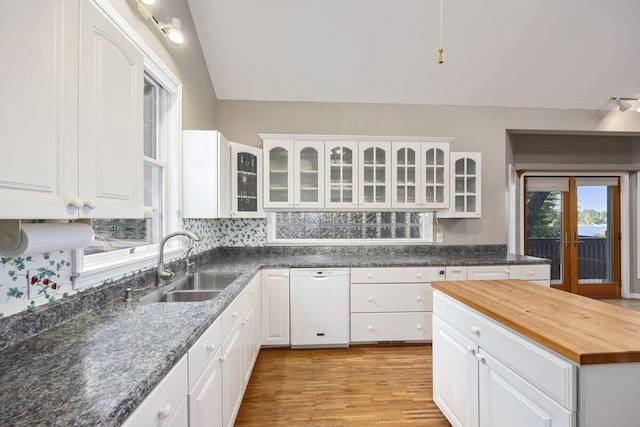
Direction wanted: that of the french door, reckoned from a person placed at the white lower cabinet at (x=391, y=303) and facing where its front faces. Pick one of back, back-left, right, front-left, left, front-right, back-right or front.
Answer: back-left

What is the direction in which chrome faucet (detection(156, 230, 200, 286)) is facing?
to the viewer's right

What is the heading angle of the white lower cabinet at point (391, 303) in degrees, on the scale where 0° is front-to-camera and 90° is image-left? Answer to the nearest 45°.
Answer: approximately 0°

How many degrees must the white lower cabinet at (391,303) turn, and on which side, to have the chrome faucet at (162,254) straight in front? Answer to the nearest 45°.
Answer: approximately 45° to its right

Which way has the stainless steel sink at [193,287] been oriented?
to the viewer's right

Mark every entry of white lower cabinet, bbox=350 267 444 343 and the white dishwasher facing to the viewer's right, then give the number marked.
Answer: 0

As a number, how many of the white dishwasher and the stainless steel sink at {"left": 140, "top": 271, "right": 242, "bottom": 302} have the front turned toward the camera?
1

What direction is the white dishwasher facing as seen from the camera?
toward the camera

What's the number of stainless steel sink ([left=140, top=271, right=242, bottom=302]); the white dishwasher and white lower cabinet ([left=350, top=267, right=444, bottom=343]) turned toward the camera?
2

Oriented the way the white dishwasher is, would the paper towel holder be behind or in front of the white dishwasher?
in front

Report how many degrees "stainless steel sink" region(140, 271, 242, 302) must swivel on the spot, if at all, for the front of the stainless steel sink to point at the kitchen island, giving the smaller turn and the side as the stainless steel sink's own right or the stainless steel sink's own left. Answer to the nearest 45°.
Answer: approximately 45° to the stainless steel sink's own right

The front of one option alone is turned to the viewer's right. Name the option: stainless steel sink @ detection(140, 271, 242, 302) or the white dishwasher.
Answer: the stainless steel sink

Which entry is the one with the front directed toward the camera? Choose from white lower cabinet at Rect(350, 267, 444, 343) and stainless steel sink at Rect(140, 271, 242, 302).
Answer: the white lower cabinet
